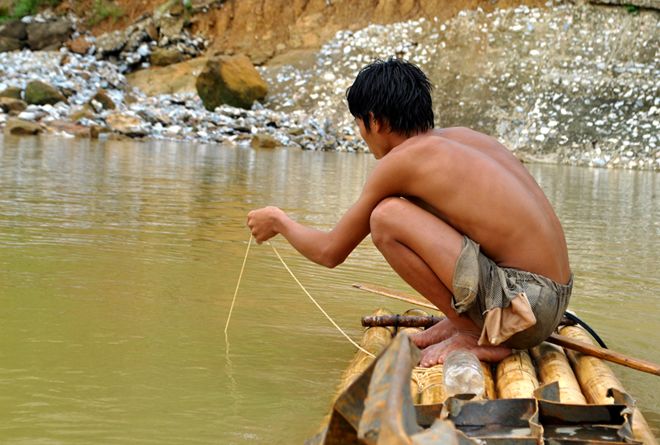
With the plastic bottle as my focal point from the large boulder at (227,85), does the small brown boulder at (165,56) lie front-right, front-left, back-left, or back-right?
back-right

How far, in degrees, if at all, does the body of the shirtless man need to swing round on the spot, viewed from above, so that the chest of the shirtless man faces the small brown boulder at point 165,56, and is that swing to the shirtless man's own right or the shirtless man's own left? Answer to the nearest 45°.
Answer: approximately 45° to the shirtless man's own right

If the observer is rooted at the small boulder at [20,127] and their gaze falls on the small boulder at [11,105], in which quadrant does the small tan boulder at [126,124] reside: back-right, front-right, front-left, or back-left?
front-right

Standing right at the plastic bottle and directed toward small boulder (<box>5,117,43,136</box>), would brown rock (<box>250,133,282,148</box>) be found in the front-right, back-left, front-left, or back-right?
front-right

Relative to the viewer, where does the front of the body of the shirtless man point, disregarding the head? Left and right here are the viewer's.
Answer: facing away from the viewer and to the left of the viewer

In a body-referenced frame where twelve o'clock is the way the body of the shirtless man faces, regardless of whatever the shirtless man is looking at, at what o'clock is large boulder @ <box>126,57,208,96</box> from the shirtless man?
The large boulder is roughly at 1 o'clock from the shirtless man.

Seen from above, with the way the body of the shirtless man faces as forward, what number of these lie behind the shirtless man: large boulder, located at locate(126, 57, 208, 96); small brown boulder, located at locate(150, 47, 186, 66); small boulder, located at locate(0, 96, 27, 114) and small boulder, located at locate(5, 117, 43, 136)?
0

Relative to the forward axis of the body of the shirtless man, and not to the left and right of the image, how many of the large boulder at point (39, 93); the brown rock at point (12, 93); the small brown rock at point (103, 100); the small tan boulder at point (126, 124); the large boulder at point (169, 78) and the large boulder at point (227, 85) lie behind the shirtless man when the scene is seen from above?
0

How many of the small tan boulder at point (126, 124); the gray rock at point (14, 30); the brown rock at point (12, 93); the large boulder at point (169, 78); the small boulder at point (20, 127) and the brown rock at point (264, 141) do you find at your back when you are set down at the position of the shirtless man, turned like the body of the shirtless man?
0

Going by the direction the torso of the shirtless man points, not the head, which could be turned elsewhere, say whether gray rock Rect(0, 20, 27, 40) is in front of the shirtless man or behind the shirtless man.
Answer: in front

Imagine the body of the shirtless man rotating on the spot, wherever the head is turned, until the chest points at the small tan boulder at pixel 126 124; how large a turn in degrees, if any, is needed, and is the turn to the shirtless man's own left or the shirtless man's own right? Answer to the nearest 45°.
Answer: approximately 45° to the shirtless man's own right

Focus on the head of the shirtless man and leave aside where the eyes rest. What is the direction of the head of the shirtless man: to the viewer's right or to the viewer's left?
to the viewer's left
